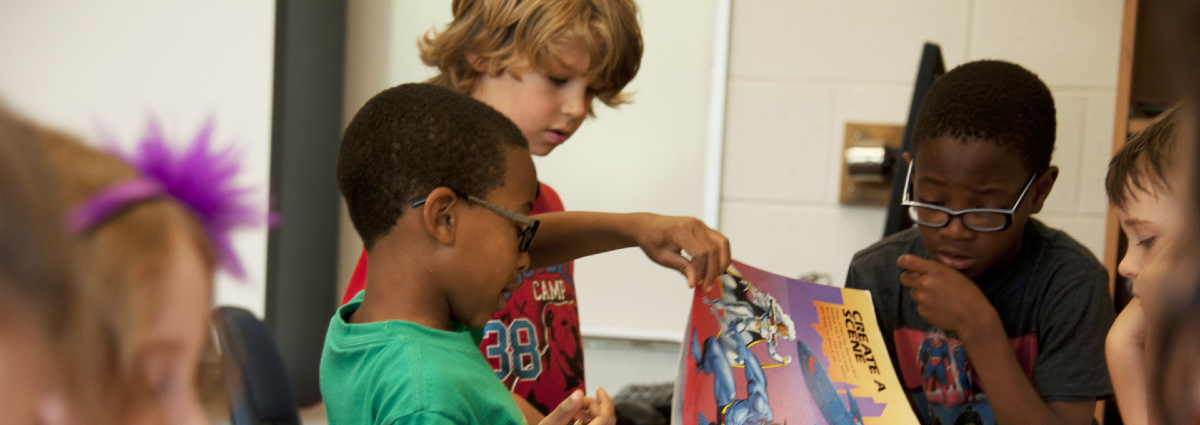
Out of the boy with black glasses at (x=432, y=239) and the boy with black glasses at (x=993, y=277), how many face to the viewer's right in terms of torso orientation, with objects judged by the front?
1

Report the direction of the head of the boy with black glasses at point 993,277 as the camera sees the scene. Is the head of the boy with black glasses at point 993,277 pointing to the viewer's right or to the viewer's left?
to the viewer's left

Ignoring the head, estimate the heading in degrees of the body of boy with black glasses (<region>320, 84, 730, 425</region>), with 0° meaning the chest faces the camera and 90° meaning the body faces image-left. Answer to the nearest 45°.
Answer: approximately 270°

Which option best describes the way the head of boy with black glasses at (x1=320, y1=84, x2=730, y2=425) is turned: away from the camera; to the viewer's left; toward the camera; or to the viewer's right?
to the viewer's right

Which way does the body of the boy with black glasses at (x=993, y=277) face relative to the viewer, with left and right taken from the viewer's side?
facing the viewer and to the left of the viewer

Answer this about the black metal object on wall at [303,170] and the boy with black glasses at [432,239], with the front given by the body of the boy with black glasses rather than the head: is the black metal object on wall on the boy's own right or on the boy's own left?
on the boy's own left
